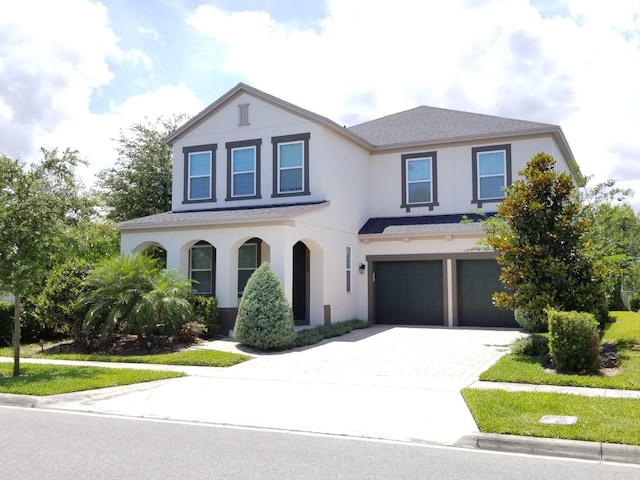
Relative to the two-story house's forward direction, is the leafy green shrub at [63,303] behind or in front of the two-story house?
in front

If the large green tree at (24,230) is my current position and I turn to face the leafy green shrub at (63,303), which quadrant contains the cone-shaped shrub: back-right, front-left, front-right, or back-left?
front-right

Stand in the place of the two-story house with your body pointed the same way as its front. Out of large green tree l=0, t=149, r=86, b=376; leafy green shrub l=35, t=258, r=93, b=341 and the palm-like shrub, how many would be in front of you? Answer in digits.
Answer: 3

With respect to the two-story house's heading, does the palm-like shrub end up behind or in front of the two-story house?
in front

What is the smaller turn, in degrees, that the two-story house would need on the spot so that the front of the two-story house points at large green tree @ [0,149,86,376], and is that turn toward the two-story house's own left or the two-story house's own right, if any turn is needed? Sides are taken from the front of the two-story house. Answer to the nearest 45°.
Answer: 0° — it already faces it

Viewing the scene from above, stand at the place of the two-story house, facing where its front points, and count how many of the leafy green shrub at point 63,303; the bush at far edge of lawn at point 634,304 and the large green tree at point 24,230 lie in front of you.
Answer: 2

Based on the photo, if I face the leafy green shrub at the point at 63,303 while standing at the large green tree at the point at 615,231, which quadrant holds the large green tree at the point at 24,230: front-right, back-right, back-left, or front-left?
front-left

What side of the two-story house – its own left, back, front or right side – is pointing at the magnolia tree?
left

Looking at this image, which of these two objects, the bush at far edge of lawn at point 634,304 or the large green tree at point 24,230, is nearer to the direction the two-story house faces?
the large green tree

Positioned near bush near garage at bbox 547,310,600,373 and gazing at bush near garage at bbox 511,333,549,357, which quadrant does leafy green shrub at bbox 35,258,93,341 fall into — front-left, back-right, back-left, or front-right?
front-left

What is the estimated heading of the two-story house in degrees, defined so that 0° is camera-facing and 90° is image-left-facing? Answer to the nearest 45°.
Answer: approximately 45°

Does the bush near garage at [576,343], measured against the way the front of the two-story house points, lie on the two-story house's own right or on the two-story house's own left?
on the two-story house's own left

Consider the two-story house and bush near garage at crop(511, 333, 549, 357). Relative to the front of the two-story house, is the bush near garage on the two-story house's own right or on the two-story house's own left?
on the two-story house's own left

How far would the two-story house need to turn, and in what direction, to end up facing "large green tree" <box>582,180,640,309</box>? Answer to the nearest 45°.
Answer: approximately 90° to its left

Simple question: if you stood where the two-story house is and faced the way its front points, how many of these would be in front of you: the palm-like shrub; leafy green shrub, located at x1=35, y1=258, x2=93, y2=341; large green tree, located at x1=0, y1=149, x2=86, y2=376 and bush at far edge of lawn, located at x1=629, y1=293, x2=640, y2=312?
3
